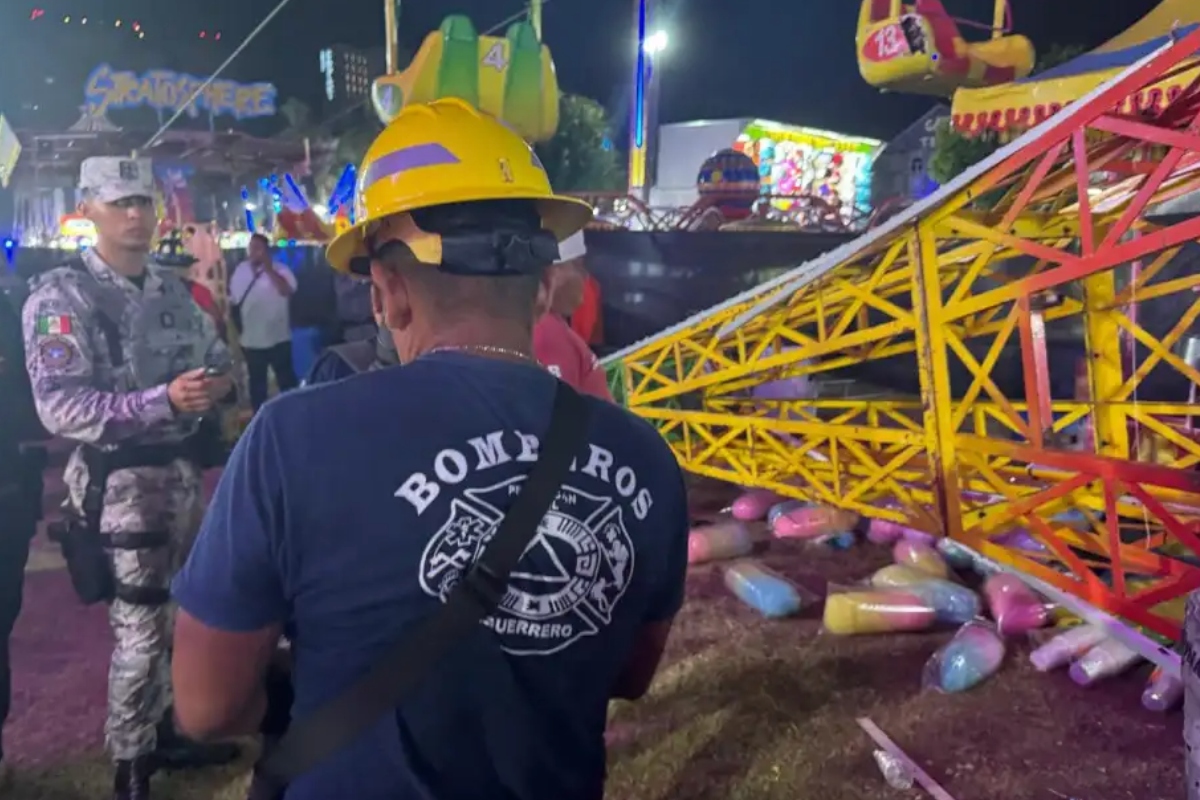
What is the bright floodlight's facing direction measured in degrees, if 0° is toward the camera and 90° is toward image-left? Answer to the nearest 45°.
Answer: approximately 0°

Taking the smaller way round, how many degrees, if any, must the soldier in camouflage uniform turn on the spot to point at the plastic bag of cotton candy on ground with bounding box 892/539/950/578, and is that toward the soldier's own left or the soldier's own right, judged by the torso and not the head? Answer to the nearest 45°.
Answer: approximately 45° to the soldier's own left

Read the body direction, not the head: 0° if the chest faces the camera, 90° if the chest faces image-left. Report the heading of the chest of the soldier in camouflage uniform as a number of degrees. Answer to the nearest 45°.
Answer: approximately 315°

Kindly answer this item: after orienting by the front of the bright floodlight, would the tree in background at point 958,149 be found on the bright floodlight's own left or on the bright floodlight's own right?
on the bright floodlight's own left

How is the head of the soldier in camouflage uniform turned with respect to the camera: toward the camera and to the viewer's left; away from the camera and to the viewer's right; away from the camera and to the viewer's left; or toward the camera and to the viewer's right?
toward the camera and to the viewer's right

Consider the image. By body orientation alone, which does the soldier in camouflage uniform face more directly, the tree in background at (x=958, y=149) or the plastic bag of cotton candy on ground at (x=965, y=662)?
the plastic bag of cotton candy on ground

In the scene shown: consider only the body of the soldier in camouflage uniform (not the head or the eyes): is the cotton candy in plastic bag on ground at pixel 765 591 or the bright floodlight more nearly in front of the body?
the cotton candy in plastic bag on ground

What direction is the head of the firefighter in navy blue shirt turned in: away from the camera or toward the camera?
away from the camera

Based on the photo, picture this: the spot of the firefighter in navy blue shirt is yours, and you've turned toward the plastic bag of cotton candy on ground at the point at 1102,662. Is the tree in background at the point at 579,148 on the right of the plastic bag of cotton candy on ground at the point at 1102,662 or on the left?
left
